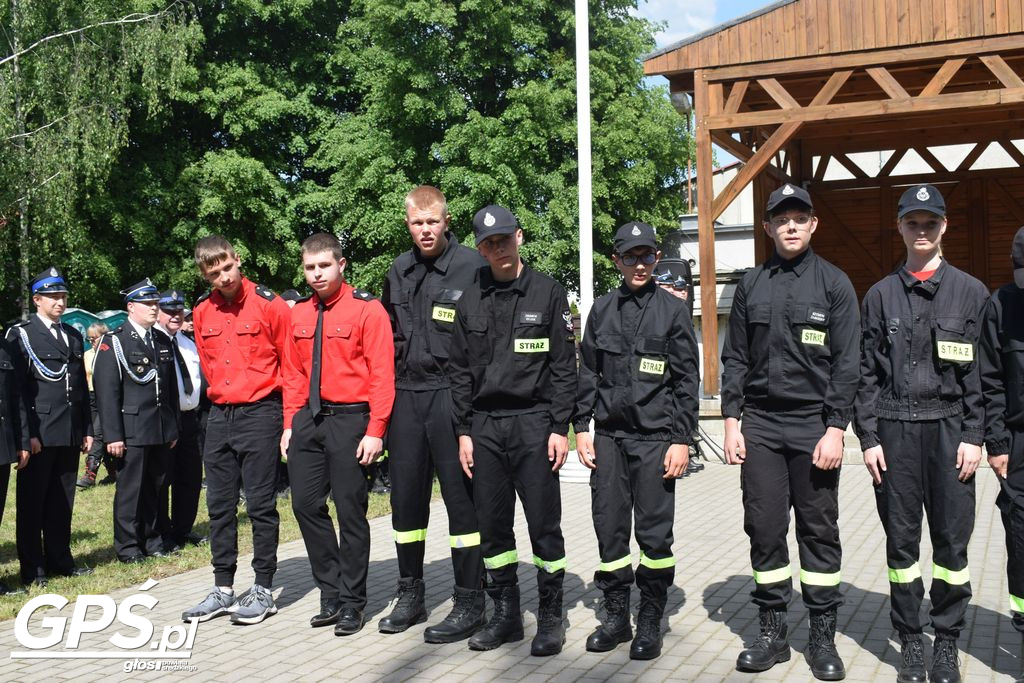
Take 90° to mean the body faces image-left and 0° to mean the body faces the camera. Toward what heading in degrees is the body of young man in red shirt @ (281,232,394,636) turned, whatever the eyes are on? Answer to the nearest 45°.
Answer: approximately 45°

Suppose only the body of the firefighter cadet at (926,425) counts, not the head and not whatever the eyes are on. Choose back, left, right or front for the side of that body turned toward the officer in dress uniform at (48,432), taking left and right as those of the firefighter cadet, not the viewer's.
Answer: right

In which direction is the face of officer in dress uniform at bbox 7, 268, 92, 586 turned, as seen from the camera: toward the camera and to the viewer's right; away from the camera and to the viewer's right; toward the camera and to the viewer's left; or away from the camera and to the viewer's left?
toward the camera and to the viewer's right

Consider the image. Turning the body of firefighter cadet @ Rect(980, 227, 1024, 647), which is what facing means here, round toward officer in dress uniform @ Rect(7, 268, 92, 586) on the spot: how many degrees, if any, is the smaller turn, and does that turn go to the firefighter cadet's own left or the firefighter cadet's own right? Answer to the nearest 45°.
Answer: approximately 90° to the firefighter cadet's own right

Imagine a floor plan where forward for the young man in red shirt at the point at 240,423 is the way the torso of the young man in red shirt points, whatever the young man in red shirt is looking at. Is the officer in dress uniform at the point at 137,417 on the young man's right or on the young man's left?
on the young man's right

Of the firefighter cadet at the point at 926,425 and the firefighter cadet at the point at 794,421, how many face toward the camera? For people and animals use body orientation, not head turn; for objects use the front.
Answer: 2

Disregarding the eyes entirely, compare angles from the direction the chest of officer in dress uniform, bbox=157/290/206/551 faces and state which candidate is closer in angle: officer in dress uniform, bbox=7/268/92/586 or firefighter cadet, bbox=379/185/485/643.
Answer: the firefighter cadet

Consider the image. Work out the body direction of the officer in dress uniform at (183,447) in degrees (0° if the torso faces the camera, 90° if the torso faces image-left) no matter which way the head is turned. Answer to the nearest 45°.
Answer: approximately 315°

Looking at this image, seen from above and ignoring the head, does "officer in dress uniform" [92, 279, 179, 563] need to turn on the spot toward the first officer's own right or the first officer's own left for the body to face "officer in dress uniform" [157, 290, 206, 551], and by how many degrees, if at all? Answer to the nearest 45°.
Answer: approximately 90° to the first officer's own left

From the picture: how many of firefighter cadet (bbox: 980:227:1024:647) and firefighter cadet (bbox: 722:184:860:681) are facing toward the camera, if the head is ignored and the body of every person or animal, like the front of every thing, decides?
2
